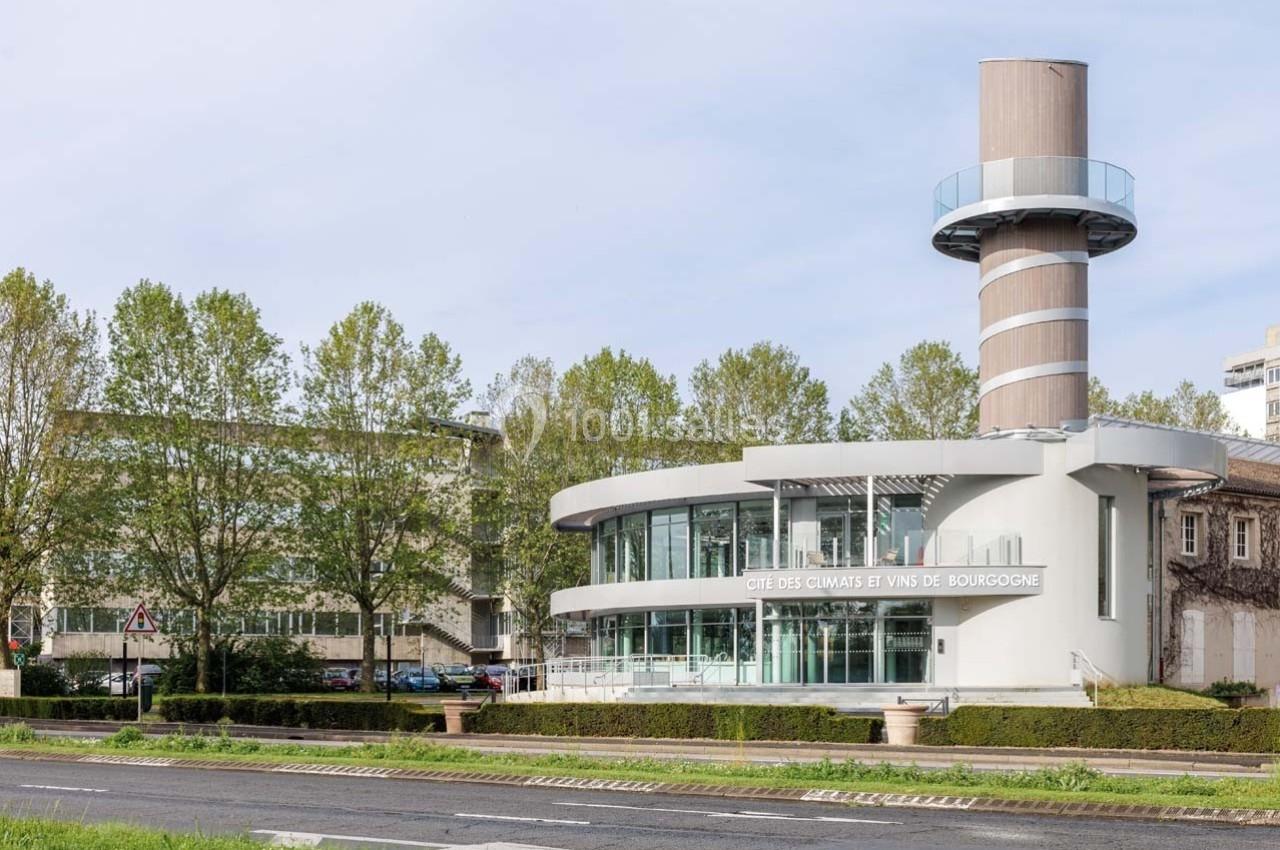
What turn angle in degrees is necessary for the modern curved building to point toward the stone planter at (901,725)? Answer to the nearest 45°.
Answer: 0° — it already faces it

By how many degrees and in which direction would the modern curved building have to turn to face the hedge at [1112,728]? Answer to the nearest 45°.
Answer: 0° — it already faces it

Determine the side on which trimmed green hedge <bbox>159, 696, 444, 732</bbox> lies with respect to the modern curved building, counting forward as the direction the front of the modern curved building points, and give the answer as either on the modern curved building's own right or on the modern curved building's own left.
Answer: on the modern curved building's own right

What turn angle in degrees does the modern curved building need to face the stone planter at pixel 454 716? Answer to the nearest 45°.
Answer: approximately 45° to its right

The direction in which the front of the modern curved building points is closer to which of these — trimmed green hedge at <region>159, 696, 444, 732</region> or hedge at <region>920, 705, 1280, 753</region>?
the hedge

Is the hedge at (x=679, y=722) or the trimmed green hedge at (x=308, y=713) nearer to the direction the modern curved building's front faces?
the hedge

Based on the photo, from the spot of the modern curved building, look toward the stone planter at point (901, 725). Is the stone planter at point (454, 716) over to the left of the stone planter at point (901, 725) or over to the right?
right

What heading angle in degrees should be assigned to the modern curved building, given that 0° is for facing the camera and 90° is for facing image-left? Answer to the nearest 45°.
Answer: approximately 0°
